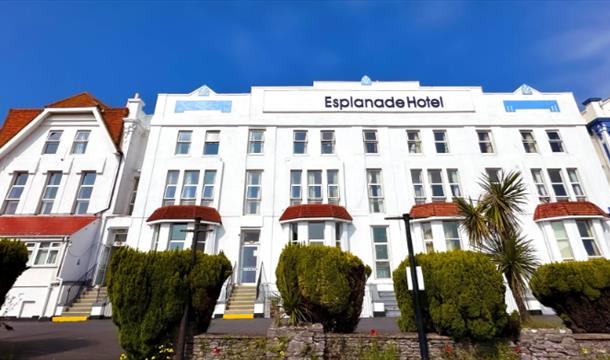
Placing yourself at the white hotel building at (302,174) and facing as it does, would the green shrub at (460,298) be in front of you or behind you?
in front

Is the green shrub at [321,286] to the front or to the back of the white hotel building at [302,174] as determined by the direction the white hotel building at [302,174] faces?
to the front

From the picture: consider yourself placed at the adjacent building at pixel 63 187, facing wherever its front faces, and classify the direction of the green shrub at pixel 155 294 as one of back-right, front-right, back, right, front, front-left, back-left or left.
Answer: front

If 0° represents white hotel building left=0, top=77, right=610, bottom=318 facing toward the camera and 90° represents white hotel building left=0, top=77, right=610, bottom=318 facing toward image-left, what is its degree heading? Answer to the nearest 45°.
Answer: approximately 0°

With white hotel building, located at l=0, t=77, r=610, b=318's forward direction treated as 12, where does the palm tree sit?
The palm tree is roughly at 10 o'clock from the white hotel building.

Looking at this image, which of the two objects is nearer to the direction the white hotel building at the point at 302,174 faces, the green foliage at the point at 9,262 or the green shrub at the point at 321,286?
the green shrub

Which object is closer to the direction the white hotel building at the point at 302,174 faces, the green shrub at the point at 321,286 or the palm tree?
the green shrub

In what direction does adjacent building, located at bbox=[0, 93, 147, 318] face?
toward the camera

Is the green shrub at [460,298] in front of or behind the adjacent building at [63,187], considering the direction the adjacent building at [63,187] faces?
in front

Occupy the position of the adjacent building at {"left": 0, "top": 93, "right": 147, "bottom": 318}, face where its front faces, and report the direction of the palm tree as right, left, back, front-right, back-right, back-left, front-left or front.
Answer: front-left

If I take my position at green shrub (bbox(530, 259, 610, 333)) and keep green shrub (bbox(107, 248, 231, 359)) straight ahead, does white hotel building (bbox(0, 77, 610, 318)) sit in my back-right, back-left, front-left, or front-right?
front-right
